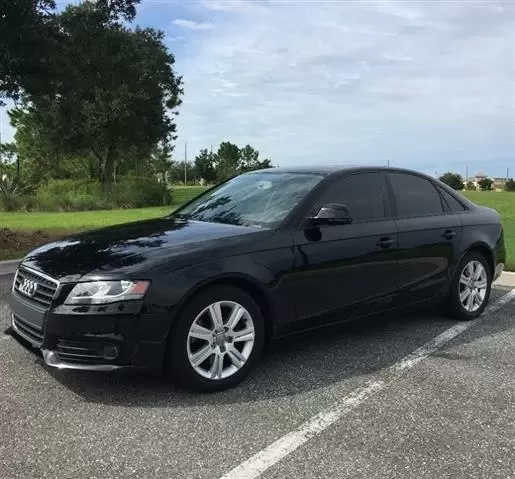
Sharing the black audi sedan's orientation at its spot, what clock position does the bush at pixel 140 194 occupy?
The bush is roughly at 4 o'clock from the black audi sedan.

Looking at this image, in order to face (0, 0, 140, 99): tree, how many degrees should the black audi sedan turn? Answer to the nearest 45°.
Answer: approximately 90° to its right

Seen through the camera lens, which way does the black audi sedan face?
facing the viewer and to the left of the viewer

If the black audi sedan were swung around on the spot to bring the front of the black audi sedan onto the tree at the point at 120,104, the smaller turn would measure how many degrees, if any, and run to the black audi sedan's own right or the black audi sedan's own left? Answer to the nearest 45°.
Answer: approximately 135° to the black audi sedan's own right

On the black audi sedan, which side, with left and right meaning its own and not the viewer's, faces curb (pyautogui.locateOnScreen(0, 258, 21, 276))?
right

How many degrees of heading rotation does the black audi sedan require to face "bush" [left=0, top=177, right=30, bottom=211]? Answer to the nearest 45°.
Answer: approximately 90° to its right
